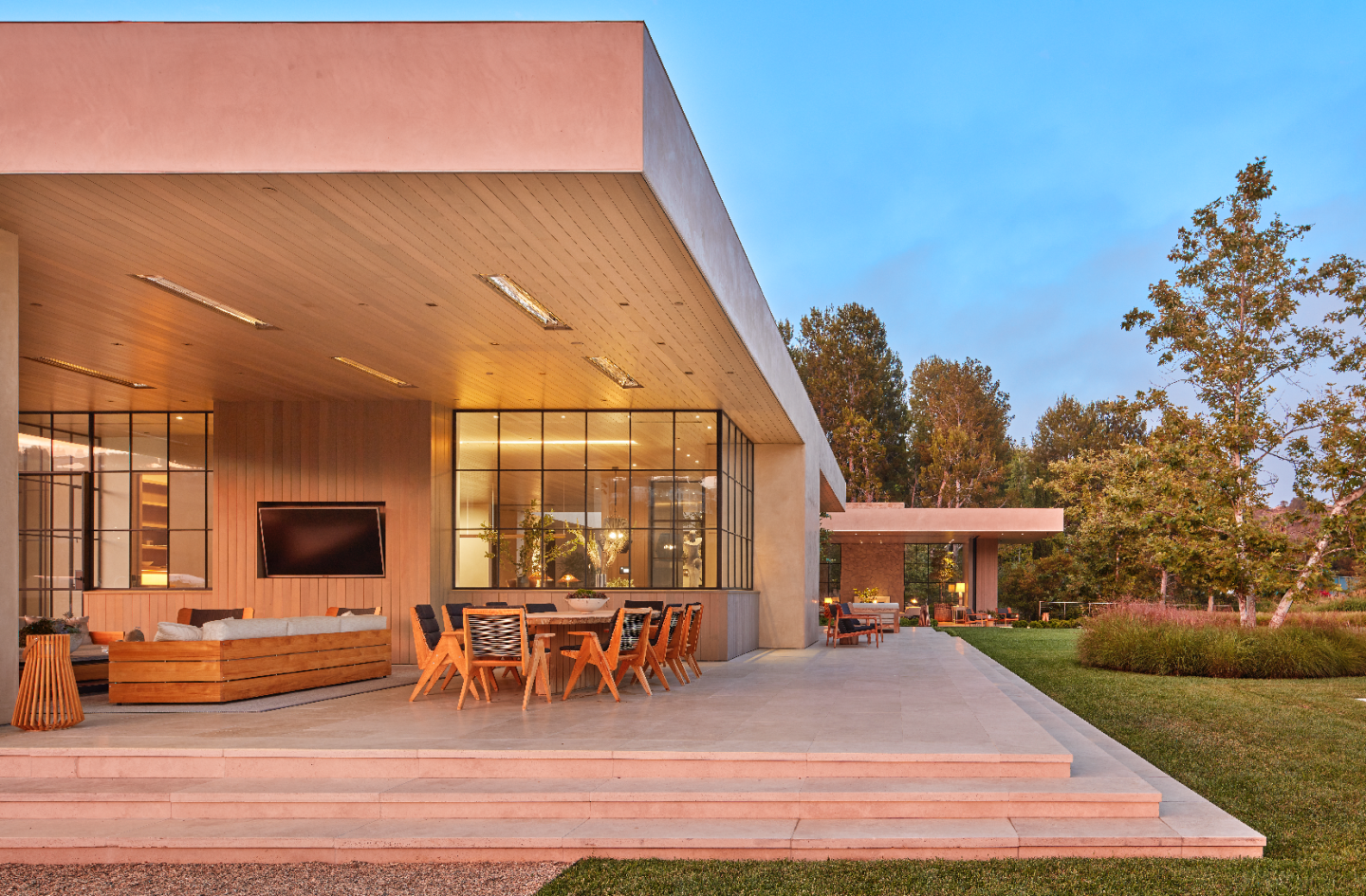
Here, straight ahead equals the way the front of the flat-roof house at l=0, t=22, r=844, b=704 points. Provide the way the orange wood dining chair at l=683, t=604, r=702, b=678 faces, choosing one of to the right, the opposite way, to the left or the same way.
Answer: to the right

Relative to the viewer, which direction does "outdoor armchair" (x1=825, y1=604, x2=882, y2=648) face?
to the viewer's right

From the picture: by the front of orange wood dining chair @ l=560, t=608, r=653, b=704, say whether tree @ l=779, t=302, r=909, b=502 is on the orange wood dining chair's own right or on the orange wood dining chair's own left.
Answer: on the orange wood dining chair's own right

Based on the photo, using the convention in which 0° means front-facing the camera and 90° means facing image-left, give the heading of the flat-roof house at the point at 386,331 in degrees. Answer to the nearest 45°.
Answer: approximately 0°

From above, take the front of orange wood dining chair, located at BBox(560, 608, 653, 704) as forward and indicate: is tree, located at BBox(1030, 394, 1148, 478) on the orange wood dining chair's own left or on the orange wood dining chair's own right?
on the orange wood dining chair's own right

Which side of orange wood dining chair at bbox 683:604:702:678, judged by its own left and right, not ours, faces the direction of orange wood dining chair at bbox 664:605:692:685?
left

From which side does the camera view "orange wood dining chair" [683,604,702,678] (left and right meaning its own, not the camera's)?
left

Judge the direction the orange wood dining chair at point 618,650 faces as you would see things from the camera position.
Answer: facing away from the viewer and to the left of the viewer

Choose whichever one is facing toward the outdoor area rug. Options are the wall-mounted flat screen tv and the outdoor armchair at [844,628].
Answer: the wall-mounted flat screen tv

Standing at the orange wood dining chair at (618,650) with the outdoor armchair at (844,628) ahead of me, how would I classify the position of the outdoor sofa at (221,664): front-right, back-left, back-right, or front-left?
back-left
